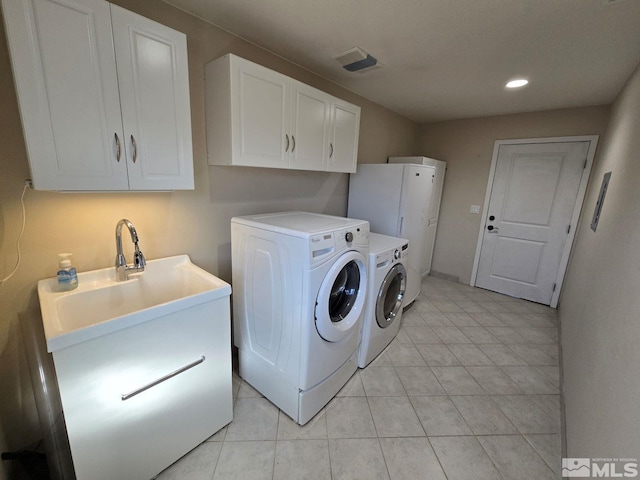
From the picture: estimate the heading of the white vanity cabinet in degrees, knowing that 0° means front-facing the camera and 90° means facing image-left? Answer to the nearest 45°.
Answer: approximately 315°

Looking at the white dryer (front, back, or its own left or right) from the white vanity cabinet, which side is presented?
right

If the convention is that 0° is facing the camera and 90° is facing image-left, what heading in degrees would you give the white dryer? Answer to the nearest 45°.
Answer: approximately 315°

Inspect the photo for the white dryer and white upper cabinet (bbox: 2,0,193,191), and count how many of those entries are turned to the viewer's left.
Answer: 0

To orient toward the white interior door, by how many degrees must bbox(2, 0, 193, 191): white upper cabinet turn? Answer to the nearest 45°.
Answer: approximately 45° to its left

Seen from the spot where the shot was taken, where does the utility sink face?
facing the viewer and to the right of the viewer

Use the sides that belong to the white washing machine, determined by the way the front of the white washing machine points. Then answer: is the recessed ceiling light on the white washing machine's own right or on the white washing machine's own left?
on the white washing machine's own left

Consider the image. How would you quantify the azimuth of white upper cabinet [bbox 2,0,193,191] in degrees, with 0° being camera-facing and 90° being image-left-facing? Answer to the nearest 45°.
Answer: approximately 315°

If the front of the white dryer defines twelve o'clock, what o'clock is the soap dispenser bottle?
The soap dispenser bottle is roughly at 3 o'clock from the white dryer.
